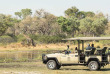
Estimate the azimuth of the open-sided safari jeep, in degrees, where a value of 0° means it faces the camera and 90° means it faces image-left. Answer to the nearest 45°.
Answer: approximately 90°
